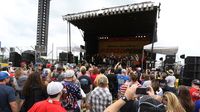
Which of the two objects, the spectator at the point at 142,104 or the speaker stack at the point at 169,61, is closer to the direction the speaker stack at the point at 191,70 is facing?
the spectator

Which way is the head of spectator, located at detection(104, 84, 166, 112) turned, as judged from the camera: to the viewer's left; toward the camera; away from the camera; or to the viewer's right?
away from the camera

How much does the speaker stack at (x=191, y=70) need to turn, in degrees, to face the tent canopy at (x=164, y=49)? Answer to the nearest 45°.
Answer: approximately 135° to its right

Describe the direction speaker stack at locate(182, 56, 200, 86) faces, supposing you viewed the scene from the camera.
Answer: facing the viewer and to the left of the viewer

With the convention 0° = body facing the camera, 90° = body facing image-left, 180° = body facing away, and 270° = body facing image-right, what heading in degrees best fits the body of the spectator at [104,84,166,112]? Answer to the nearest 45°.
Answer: approximately 180°

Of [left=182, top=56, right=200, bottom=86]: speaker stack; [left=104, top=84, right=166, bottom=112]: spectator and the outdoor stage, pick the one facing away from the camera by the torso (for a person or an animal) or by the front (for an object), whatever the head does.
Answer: the spectator

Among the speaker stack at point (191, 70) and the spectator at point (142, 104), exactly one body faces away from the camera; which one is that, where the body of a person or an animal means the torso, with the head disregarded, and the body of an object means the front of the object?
the spectator

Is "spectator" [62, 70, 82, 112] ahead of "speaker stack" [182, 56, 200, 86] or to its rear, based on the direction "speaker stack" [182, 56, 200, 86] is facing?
ahead

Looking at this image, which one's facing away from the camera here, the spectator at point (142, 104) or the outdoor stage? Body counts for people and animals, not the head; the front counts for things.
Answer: the spectator

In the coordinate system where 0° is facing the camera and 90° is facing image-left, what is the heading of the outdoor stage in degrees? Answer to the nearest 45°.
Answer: approximately 45°

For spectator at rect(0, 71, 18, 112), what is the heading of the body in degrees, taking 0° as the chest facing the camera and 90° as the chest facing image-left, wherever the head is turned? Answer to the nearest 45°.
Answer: approximately 225°

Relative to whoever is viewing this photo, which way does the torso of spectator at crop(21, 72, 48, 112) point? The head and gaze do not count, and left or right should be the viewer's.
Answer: facing away from the viewer
